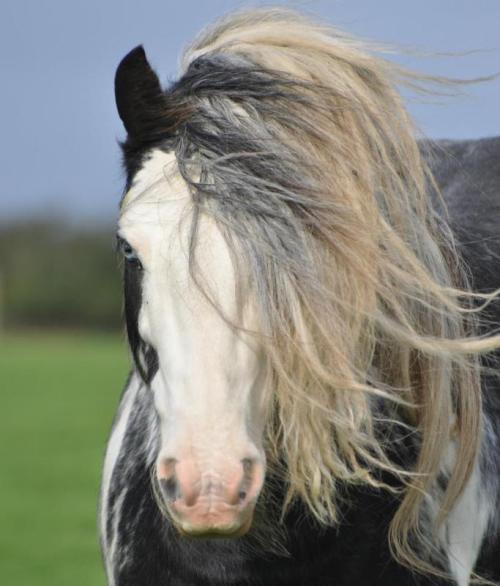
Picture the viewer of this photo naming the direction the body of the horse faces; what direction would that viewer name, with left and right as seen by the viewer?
facing the viewer and to the left of the viewer
